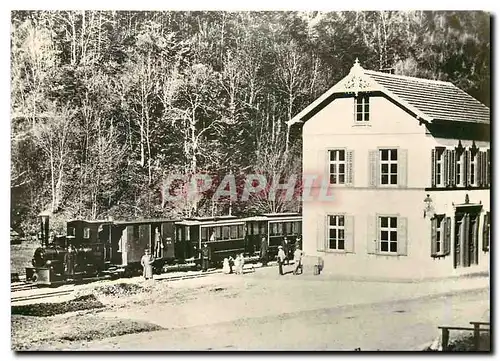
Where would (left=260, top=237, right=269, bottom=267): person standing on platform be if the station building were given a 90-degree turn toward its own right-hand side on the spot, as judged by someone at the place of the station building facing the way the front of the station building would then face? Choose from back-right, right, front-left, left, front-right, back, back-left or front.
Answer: front-right

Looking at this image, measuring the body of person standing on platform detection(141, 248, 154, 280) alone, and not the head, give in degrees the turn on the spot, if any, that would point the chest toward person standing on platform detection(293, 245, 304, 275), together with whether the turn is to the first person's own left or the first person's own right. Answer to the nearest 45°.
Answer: approximately 90° to the first person's own left

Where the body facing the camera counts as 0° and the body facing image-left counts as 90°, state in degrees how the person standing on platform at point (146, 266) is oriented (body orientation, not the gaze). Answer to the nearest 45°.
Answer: approximately 0°

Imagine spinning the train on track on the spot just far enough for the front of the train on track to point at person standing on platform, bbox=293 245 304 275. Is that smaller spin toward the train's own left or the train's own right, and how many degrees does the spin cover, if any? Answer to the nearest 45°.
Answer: approximately 135° to the train's own left

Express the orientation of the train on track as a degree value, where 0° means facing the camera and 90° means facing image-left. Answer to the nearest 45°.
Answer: approximately 45°

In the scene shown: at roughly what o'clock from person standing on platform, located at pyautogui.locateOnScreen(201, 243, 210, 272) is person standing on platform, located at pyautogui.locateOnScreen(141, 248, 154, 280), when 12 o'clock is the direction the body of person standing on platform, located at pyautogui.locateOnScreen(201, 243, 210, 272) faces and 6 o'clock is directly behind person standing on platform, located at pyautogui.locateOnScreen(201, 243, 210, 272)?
person standing on platform, located at pyautogui.locateOnScreen(141, 248, 154, 280) is roughly at 3 o'clock from person standing on platform, located at pyautogui.locateOnScreen(201, 243, 210, 272).

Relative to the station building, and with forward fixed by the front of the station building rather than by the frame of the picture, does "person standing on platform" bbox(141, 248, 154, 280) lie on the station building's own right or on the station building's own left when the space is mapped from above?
on the station building's own right

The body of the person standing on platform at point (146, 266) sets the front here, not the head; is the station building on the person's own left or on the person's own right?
on the person's own left

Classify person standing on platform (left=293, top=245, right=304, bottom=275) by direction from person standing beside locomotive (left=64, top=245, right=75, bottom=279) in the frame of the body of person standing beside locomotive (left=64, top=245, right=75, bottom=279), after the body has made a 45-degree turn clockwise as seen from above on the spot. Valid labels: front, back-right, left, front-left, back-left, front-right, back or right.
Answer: back-left

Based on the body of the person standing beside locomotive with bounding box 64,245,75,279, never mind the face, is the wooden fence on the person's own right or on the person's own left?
on the person's own left
